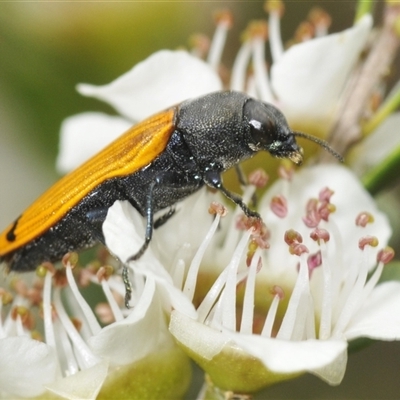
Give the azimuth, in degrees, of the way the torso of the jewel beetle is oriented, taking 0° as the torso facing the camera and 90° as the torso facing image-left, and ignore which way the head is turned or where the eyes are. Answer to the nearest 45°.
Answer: approximately 270°
